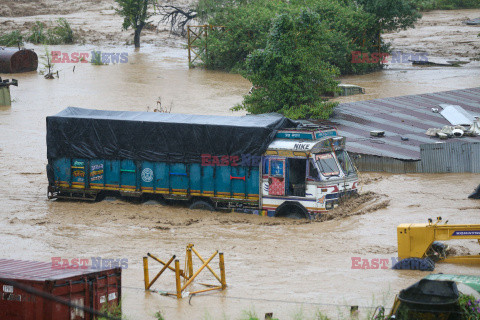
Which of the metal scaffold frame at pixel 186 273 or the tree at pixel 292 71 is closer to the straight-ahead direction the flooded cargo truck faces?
the metal scaffold frame

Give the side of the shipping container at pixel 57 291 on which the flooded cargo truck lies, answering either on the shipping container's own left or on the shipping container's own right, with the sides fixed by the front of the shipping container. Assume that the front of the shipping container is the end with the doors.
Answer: on the shipping container's own left

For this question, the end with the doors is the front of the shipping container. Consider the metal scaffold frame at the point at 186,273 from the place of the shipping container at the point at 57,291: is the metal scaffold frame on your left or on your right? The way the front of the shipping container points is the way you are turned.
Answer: on your left

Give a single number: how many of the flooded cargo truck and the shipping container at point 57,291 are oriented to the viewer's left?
0

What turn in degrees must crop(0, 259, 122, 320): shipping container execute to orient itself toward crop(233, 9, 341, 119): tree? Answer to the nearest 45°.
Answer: approximately 90° to its left

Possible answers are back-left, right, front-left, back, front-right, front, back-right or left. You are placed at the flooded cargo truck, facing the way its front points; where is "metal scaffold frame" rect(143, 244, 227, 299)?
front-right

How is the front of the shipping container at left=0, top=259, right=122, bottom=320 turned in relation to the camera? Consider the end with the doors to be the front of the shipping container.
facing the viewer and to the right of the viewer

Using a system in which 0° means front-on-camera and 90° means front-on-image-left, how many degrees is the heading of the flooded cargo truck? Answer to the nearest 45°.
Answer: approximately 315°
